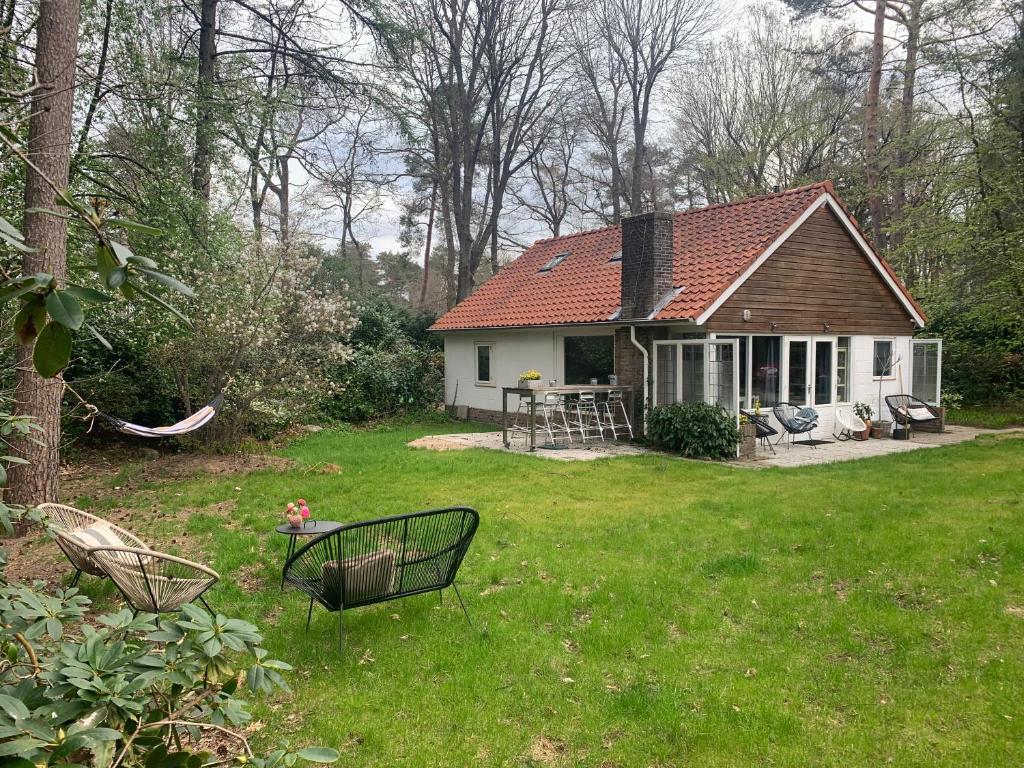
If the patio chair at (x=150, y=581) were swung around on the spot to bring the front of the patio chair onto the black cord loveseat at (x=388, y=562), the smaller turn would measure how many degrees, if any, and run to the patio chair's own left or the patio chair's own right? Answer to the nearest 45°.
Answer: approximately 45° to the patio chair's own right

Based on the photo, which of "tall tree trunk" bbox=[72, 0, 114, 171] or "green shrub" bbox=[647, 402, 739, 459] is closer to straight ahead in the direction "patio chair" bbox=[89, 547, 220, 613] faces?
the green shrub

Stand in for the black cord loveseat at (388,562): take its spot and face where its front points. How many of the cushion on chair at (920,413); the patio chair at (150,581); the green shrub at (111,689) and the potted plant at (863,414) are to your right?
2

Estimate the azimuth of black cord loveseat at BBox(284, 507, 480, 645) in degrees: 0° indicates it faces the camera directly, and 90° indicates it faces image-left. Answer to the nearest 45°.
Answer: approximately 135°

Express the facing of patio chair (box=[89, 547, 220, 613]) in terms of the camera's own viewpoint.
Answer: facing away from the viewer and to the right of the viewer

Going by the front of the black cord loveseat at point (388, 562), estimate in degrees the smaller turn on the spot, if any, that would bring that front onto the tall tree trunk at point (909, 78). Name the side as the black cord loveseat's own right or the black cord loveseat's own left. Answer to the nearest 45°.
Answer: approximately 90° to the black cord loveseat's own right

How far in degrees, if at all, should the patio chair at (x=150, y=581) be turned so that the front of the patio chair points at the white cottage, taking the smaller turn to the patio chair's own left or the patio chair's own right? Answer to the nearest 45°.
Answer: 0° — it already faces it

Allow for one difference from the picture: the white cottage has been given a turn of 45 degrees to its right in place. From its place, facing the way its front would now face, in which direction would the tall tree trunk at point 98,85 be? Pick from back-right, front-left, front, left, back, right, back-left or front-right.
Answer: front-right

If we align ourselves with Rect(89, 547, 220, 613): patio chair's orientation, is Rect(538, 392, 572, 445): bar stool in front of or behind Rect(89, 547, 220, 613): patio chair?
in front

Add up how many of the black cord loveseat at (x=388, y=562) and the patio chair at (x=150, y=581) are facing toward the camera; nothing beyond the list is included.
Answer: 0

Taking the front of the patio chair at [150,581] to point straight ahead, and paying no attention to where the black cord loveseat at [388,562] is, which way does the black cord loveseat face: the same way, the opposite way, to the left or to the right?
to the left

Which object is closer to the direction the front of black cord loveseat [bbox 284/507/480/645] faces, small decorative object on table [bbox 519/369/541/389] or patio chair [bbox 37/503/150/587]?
the patio chair

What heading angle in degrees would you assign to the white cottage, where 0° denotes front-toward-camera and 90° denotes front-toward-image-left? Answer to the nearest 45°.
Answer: approximately 315°

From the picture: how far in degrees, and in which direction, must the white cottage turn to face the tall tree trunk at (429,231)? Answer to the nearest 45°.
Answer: approximately 180°

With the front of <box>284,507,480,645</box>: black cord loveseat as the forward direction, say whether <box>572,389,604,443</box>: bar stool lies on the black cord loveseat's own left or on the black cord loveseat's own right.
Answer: on the black cord loveseat's own right

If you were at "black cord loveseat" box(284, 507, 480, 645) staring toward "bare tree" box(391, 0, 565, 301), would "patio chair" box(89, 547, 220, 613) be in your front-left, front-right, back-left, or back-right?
back-left
